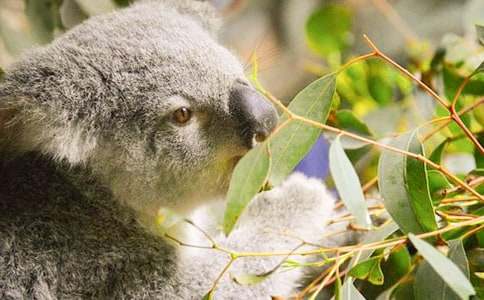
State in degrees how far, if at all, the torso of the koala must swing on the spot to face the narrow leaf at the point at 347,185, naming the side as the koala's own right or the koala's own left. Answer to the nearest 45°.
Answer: approximately 45° to the koala's own right

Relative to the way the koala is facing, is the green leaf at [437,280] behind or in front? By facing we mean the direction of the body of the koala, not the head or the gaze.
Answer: in front

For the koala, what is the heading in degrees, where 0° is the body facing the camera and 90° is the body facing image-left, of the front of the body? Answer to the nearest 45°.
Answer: approximately 270°

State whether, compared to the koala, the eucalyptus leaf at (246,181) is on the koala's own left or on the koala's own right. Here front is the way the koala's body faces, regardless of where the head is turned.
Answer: on the koala's own right

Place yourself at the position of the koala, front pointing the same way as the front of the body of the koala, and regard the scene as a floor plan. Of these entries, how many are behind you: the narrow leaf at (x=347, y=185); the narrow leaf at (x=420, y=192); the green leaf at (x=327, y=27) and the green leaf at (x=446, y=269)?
0

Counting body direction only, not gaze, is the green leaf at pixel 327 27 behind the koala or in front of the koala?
in front

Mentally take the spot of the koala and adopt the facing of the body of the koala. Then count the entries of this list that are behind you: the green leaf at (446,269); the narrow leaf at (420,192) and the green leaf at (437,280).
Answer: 0

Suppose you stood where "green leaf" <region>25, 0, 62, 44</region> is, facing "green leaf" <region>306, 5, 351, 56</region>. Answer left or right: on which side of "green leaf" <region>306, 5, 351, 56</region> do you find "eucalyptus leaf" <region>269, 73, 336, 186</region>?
right

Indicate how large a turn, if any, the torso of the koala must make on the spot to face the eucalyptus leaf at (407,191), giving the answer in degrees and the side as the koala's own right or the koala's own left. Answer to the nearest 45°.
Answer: approximately 45° to the koala's own right

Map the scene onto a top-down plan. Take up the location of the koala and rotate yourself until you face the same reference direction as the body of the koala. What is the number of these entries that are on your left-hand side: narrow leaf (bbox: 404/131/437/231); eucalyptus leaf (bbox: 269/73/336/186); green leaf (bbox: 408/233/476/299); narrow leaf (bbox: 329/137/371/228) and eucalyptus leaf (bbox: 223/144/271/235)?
0

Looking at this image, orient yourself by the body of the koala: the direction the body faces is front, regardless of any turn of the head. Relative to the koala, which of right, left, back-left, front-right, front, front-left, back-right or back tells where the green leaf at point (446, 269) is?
front-right

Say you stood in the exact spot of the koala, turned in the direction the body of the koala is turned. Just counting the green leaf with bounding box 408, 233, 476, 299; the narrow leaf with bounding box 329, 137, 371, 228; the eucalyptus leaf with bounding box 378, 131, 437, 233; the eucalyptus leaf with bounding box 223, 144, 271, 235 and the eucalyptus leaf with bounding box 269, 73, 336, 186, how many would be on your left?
0
